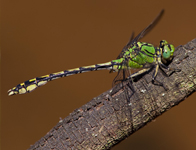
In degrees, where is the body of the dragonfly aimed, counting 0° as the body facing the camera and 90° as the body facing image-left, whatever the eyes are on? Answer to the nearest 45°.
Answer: approximately 270°
